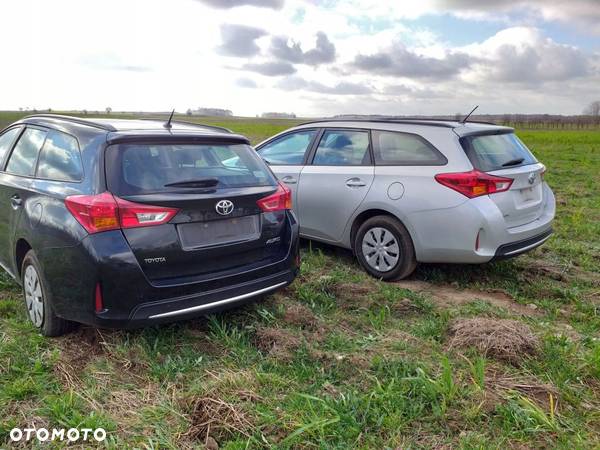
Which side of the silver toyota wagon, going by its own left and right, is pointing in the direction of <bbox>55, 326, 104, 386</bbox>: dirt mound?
left

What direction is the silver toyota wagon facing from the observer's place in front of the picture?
facing away from the viewer and to the left of the viewer

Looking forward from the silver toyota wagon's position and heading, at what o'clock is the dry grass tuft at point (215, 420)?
The dry grass tuft is roughly at 8 o'clock from the silver toyota wagon.

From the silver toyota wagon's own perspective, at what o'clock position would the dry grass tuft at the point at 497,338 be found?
The dry grass tuft is roughly at 7 o'clock from the silver toyota wagon.

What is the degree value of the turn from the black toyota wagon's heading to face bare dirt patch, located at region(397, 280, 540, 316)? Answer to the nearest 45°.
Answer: approximately 135° to its right

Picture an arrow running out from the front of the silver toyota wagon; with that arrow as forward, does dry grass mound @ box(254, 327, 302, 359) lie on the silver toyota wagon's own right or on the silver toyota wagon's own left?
on the silver toyota wagon's own left

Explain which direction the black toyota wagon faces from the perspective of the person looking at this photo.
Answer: facing away from the viewer and to the left of the viewer

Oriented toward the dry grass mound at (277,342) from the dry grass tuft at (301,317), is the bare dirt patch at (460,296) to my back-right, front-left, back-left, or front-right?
back-left
